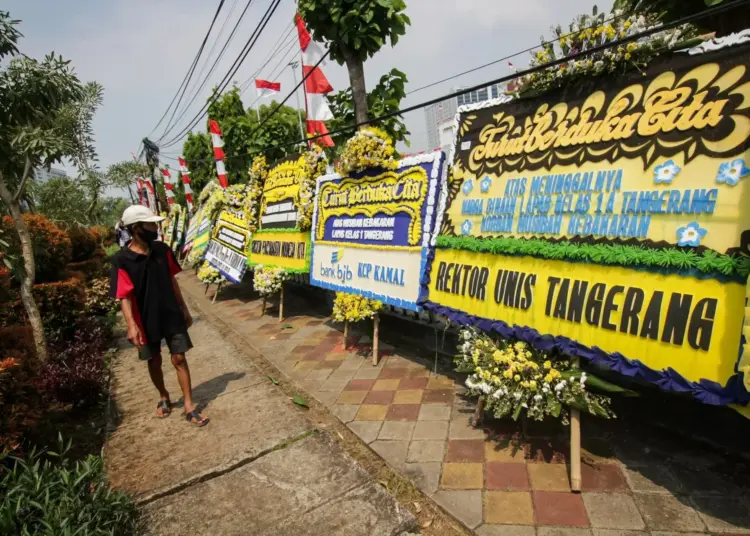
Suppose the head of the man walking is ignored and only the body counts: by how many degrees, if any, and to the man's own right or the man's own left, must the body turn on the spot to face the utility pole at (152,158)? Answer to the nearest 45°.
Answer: approximately 135° to the man's own left

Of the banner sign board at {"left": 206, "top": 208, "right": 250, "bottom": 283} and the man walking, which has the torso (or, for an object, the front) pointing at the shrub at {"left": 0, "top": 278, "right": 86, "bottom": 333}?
the banner sign board

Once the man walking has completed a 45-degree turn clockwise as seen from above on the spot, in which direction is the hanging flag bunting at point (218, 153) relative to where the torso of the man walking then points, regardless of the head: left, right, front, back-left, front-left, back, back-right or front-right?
back

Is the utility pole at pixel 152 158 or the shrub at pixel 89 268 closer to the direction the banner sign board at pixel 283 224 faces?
the shrub

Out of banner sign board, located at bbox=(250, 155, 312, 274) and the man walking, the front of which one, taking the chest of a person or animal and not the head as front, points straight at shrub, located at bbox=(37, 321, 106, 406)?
the banner sign board

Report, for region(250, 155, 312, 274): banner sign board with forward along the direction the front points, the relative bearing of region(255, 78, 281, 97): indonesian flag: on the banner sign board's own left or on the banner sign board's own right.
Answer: on the banner sign board's own right

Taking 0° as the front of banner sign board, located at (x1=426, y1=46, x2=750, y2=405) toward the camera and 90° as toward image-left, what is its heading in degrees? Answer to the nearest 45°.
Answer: approximately 45°

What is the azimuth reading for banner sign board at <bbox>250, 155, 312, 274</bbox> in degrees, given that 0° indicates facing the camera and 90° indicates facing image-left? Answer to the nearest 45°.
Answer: approximately 45°

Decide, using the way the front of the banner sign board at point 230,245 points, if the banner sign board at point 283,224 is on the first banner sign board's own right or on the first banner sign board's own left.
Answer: on the first banner sign board's own left

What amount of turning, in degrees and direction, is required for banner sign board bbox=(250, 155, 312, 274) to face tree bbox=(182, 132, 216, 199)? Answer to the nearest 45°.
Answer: approximately 135° to its right
